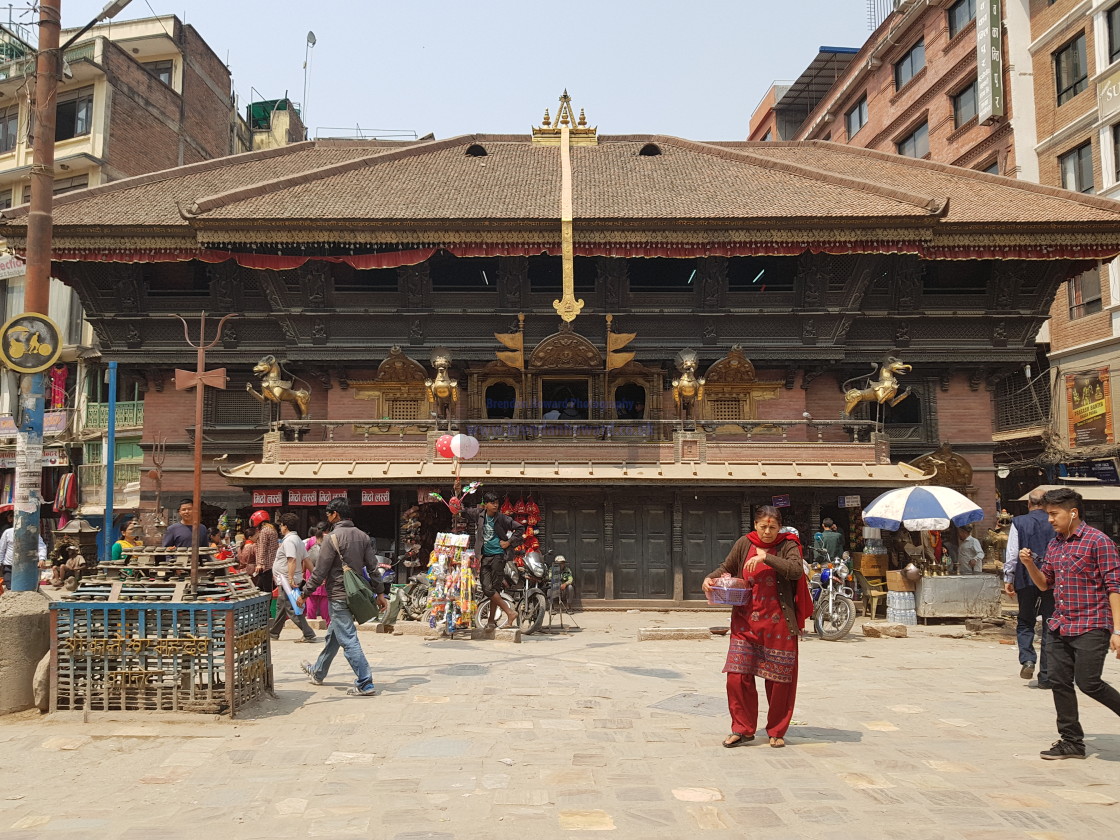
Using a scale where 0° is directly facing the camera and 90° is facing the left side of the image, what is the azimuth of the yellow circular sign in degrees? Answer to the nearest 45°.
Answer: approximately 0°

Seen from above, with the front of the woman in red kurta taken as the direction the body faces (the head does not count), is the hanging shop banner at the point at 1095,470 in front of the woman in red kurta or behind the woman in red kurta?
behind

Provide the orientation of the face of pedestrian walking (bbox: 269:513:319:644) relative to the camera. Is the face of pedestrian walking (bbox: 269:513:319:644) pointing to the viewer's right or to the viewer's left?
to the viewer's left

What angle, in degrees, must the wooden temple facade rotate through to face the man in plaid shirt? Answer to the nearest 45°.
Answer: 0° — it already faces them

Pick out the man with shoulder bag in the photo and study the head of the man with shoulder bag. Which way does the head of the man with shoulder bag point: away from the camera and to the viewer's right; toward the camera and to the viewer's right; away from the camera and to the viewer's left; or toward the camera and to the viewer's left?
away from the camera and to the viewer's left

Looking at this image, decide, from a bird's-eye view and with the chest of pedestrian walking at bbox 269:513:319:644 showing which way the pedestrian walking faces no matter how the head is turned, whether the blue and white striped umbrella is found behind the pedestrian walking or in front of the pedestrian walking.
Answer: behind
